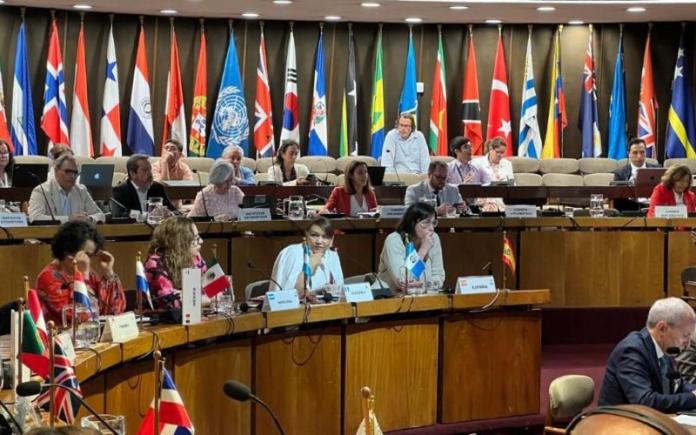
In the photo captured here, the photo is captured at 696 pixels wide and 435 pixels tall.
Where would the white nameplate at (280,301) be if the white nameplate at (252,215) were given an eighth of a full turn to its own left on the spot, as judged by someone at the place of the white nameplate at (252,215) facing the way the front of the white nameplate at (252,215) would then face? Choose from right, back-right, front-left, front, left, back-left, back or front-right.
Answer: front-right

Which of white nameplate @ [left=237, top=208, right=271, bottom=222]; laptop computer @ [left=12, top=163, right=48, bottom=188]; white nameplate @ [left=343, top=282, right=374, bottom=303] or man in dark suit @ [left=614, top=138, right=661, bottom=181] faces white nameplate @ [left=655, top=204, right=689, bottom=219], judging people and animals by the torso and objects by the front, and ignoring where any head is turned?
the man in dark suit

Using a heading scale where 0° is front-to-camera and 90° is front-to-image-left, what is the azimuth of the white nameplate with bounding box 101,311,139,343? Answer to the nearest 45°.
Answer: approximately 315°

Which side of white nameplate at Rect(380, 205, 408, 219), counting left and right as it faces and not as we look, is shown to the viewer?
front

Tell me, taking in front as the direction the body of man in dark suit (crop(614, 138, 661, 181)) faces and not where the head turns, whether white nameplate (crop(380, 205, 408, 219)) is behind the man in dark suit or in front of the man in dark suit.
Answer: in front

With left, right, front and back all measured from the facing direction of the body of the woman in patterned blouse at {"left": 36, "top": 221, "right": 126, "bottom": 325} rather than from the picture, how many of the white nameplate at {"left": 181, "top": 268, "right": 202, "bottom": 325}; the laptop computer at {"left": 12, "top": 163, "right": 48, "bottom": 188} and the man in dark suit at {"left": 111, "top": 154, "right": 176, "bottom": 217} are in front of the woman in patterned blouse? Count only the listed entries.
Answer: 1

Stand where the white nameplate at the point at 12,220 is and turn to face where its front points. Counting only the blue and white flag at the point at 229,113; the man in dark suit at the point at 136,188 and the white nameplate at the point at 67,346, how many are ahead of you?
1

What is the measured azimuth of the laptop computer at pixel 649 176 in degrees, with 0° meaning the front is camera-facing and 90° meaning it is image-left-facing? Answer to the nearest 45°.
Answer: approximately 180°

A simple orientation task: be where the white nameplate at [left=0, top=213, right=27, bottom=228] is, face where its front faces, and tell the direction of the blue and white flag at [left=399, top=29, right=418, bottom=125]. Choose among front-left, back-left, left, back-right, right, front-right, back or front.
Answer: back-left

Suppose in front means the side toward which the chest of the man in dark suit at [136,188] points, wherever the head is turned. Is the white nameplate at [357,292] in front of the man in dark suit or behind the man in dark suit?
in front

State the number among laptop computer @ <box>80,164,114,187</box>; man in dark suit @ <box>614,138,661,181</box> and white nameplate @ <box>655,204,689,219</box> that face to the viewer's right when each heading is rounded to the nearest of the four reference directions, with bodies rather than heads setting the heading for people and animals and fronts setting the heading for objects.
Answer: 0

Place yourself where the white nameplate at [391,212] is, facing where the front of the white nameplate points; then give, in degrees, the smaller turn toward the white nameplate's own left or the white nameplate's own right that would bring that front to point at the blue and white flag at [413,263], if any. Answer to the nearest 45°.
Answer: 0° — it already faces it

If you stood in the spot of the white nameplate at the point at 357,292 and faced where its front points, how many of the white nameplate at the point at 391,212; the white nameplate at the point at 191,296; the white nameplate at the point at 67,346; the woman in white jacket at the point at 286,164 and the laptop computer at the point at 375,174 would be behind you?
3

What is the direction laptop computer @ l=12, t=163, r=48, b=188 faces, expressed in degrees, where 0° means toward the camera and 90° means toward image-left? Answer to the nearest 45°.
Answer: approximately 180°

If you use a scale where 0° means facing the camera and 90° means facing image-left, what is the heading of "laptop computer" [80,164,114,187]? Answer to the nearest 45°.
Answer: approximately 180°

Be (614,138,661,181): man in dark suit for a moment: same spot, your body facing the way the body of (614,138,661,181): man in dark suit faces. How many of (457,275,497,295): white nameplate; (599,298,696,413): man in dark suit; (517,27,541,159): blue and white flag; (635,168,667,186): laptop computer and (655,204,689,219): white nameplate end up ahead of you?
4

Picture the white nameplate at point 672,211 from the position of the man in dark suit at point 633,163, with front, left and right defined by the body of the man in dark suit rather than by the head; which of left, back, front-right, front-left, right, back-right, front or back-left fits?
front

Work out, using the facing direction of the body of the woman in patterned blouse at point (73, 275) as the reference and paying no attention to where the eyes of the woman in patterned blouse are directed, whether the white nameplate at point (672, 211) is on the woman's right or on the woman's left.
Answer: on the woman's left
